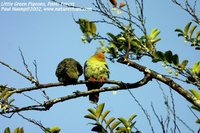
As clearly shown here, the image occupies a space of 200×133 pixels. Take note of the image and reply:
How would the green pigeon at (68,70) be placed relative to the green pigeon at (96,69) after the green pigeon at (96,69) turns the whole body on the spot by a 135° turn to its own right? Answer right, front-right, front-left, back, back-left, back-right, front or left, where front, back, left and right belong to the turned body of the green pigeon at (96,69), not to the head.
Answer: left

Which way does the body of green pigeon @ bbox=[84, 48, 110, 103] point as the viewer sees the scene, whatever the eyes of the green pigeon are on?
toward the camera
